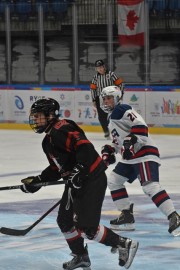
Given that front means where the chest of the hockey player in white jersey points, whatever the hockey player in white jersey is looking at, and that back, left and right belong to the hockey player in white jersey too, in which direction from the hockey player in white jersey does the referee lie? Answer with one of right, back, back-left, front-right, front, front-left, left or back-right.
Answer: back-right

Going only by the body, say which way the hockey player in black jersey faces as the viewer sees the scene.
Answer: to the viewer's left

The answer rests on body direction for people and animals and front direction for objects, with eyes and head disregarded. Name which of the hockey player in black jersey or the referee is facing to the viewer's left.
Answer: the hockey player in black jersey

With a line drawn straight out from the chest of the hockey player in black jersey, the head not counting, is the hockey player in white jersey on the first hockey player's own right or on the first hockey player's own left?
on the first hockey player's own right

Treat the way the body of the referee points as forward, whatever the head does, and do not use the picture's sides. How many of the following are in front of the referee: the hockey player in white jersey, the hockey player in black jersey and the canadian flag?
2

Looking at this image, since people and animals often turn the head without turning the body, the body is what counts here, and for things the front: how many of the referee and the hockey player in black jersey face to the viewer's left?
1

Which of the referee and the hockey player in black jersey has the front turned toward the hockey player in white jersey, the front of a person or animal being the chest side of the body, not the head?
the referee

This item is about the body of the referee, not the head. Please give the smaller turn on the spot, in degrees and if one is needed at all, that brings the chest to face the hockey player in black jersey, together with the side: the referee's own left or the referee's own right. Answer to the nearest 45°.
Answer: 0° — they already face them

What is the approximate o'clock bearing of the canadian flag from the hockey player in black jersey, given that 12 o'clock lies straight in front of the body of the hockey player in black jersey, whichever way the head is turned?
The canadian flag is roughly at 3 o'clock from the hockey player in black jersey.

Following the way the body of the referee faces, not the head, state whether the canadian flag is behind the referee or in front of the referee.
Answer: behind

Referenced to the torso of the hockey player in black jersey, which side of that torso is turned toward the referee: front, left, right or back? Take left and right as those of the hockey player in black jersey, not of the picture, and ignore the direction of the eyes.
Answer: right

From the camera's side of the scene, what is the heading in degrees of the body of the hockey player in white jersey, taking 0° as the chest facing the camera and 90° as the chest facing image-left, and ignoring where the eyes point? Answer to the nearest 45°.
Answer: approximately 45°

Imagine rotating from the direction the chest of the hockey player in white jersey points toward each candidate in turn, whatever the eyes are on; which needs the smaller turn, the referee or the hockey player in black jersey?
the hockey player in black jersey

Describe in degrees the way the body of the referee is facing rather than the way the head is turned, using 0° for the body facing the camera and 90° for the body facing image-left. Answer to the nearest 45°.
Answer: approximately 0°
